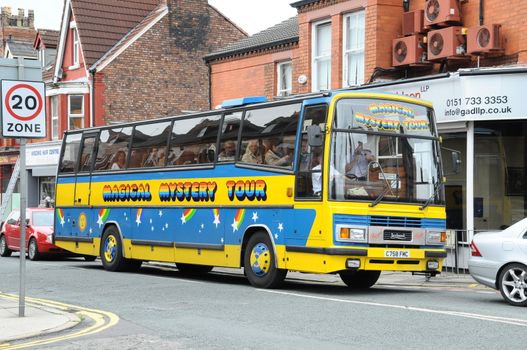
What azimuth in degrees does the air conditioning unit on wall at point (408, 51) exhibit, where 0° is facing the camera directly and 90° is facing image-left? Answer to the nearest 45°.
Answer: approximately 45°

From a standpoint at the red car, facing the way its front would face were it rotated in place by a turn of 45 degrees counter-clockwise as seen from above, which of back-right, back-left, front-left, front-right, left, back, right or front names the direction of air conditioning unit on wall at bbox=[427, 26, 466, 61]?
front-right

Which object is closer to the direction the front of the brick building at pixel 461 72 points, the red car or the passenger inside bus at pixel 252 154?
the passenger inside bus

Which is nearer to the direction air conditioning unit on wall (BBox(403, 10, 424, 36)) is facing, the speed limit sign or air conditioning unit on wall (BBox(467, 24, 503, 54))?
the speed limit sign

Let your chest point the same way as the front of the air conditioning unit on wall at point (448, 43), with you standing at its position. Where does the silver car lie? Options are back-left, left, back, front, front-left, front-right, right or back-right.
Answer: front-left

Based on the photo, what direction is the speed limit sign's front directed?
toward the camera

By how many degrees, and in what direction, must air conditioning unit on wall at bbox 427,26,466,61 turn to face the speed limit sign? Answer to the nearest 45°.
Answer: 0° — it already faces it

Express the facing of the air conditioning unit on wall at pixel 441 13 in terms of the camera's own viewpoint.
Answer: facing the viewer and to the left of the viewer

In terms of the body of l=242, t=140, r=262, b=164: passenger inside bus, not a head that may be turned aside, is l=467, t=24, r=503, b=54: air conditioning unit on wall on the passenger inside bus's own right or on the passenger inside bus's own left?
on the passenger inside bus's own left

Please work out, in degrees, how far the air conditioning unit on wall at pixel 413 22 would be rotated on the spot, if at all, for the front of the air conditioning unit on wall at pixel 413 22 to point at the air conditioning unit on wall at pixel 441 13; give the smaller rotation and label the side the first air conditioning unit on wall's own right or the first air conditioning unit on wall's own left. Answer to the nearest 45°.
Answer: approximately 90° to the first air conditioning unit on wall's own left

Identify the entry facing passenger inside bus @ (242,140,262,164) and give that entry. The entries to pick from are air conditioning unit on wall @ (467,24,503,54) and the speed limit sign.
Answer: the air conditioning unit on wall

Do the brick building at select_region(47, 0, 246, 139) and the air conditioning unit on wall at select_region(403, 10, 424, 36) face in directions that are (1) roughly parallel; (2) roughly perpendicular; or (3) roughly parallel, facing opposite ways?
roughly parallel

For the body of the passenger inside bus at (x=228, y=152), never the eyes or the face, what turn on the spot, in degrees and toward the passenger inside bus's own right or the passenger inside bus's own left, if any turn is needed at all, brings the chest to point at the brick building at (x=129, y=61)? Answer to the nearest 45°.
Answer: approximately 135° to the passenger inside bus's own left

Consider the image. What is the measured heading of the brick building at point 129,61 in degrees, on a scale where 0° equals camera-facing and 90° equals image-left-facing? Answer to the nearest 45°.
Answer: approximately 45°

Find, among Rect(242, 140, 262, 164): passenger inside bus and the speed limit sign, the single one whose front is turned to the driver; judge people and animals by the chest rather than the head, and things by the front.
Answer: the passenger inside bus
